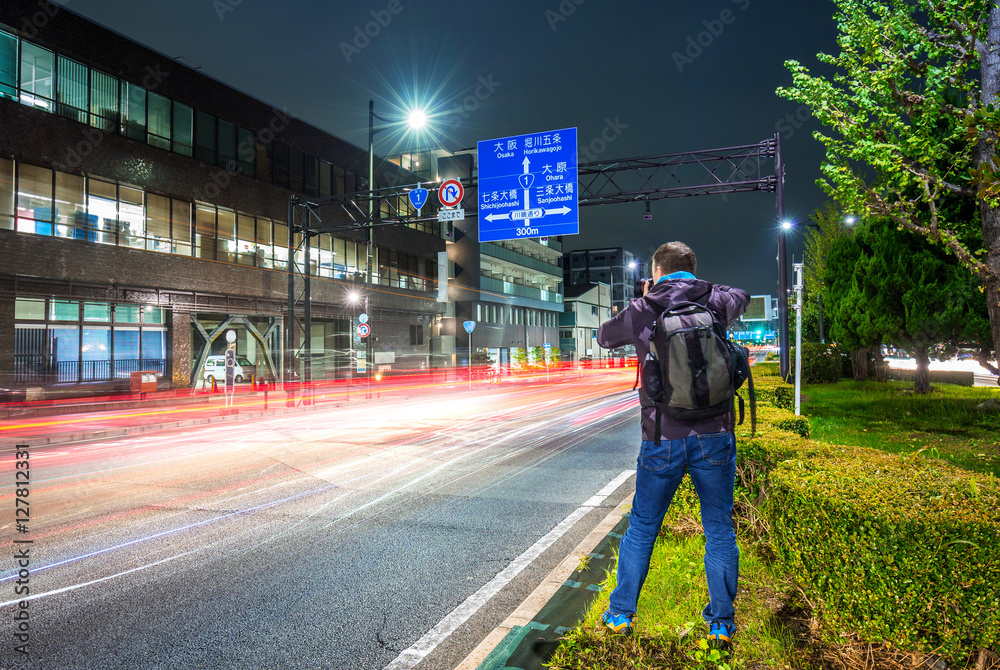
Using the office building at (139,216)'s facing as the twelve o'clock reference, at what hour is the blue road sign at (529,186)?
The blue road sign is roughly at 12 o'clock from the office building.

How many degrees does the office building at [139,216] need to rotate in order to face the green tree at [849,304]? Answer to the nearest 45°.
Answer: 0° — it already faces it

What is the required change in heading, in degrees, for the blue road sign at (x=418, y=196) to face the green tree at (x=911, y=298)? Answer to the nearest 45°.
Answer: approximately 90° to its left

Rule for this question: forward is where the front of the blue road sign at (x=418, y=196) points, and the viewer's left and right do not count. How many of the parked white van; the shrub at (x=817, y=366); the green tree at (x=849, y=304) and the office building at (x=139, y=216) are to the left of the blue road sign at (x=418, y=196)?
2

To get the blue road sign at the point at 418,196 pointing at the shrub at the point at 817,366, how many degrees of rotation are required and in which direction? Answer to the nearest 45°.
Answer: approximately 90° to its left

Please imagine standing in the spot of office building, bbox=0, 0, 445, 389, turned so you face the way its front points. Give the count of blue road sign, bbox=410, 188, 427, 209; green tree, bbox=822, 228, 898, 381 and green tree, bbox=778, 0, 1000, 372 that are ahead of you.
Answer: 3

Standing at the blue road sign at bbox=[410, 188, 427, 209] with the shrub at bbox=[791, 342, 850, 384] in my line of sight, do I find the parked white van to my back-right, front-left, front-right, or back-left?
back-left
